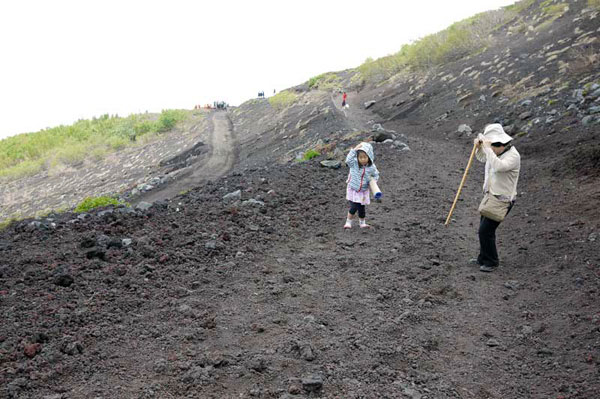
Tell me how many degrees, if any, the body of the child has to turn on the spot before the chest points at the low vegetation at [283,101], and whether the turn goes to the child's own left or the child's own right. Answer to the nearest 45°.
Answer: approximately 180°

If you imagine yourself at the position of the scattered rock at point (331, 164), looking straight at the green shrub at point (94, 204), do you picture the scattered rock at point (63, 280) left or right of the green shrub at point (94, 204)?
left

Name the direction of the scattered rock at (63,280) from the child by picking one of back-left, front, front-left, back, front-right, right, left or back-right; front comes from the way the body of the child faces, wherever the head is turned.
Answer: front-right

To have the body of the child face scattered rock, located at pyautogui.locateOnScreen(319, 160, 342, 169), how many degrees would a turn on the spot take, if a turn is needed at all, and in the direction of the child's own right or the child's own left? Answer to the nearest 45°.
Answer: approximately 180°

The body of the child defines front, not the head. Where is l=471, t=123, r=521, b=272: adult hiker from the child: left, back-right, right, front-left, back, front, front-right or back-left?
front-left

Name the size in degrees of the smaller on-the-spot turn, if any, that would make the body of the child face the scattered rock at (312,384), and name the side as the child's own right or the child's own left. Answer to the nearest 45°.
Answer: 0° — they already face it

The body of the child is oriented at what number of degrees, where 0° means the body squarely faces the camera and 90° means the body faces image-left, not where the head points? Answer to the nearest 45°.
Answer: approximately 0°

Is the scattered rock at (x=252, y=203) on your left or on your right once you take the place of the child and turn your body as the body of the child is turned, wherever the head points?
on your right

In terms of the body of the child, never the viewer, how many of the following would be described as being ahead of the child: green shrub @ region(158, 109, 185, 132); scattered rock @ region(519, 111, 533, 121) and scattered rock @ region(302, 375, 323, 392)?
1
